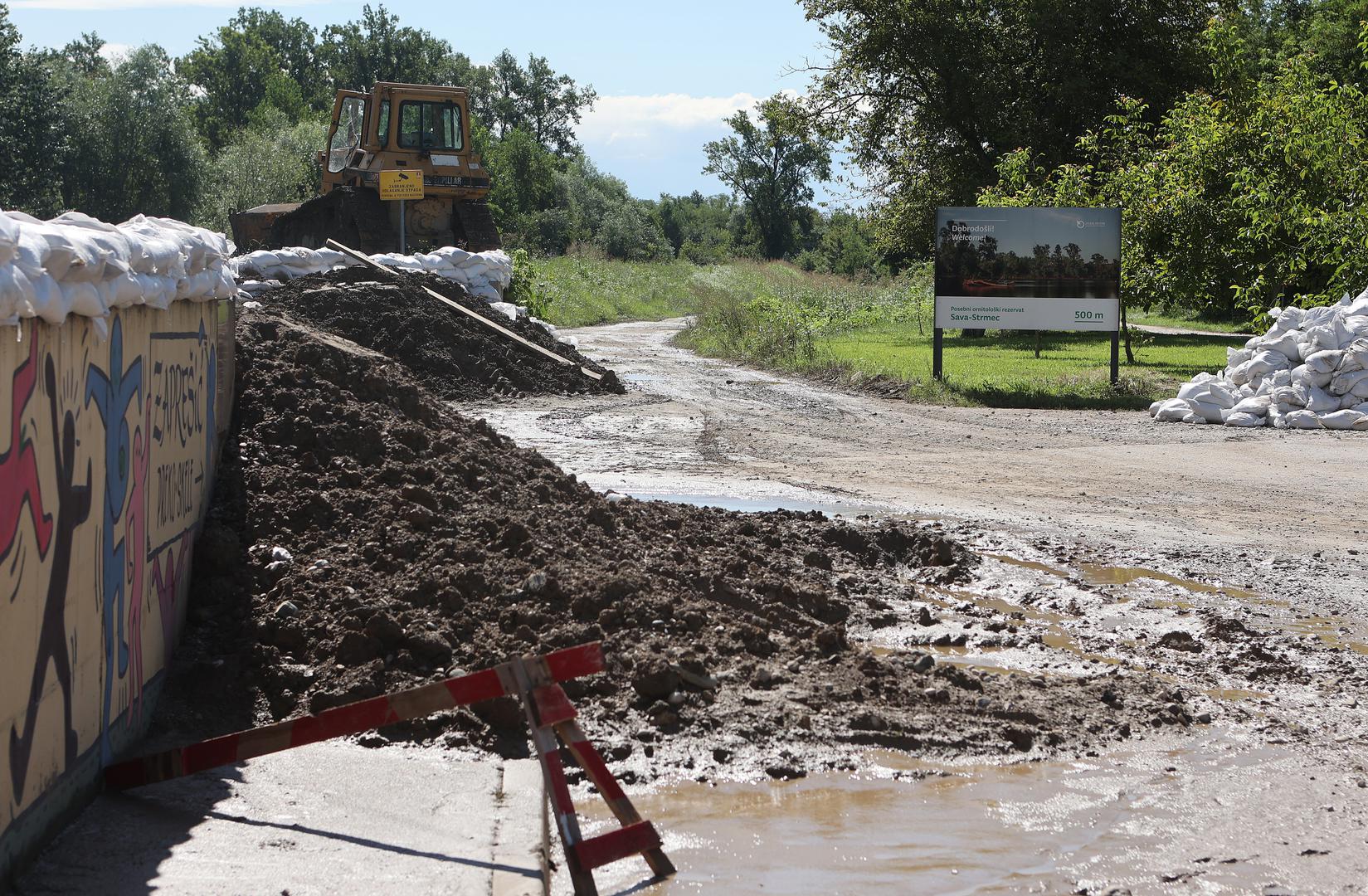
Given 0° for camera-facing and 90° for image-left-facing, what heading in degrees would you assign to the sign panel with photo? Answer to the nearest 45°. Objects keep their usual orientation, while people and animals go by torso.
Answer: approximately 0°

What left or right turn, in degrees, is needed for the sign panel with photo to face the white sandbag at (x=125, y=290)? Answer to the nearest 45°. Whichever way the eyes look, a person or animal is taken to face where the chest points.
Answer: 0° — it already faces it

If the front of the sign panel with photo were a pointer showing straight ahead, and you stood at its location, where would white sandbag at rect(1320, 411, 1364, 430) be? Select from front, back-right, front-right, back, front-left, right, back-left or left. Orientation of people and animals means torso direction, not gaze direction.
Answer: front-left

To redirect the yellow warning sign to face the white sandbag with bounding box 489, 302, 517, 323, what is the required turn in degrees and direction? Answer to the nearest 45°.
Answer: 0° — it already faces it

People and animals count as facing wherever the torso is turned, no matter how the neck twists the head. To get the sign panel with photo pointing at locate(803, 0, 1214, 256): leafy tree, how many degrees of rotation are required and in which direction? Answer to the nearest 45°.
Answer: approximately 180°

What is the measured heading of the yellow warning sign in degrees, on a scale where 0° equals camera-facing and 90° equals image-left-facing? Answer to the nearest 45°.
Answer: approximately 0°
